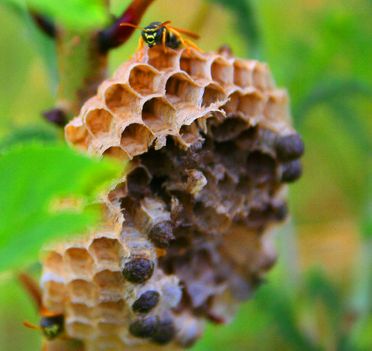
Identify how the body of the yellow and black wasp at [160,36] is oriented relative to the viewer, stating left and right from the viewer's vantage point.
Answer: facing the viewer and to the left of the viewer
